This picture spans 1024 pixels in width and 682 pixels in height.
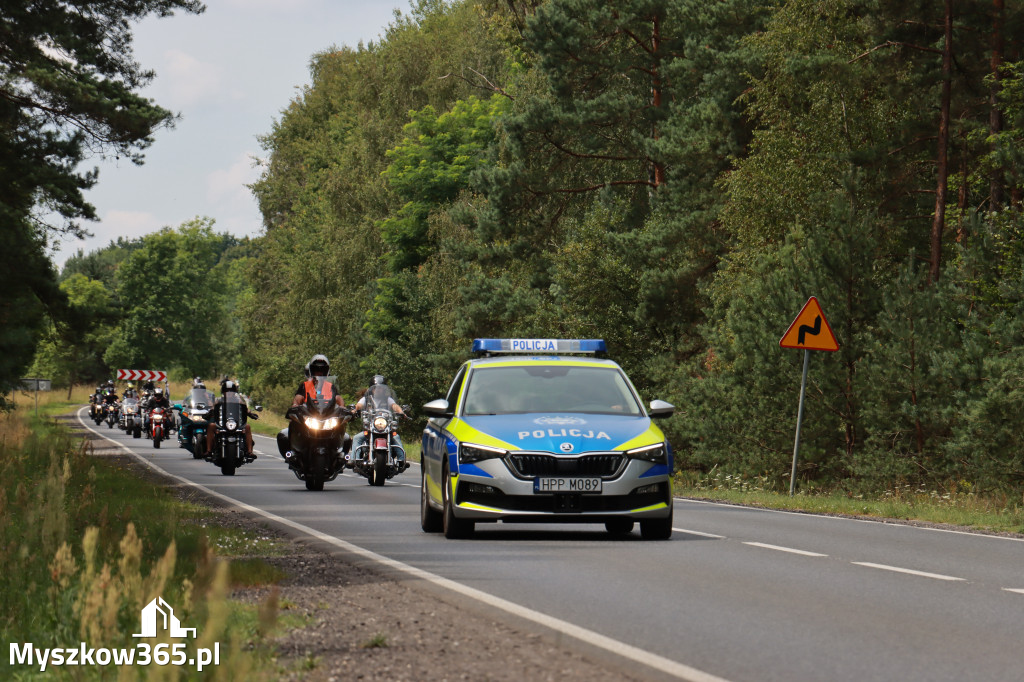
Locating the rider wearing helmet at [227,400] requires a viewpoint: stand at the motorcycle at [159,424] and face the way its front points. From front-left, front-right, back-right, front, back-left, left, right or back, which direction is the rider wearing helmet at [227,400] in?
front

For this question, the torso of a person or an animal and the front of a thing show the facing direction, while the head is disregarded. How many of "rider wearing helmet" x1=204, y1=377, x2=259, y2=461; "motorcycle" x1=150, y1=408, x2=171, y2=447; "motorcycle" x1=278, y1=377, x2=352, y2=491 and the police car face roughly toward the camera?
4

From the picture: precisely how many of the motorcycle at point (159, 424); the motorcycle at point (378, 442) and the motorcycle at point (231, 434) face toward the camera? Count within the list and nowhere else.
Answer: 3

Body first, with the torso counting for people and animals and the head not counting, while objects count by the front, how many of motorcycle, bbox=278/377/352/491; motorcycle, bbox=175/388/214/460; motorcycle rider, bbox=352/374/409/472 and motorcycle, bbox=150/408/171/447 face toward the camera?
4

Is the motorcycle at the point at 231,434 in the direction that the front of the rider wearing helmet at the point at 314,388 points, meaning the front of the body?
no

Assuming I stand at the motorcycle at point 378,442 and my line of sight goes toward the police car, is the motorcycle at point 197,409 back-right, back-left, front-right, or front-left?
back-right

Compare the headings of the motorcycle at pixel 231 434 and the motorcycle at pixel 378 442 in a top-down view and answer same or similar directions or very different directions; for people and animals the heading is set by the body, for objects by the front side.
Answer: same or similar directions

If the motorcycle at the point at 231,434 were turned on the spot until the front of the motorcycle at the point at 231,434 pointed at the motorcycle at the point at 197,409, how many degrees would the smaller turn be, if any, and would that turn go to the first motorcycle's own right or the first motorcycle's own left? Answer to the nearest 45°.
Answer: approximately 180°

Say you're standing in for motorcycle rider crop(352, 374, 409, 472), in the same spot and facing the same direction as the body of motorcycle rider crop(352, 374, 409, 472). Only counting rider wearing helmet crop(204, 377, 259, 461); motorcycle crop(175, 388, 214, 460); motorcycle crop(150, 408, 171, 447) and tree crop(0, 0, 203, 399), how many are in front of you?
0

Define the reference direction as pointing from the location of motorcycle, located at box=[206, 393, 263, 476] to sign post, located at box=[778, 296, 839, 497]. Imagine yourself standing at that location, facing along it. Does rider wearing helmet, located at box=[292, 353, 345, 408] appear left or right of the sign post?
right

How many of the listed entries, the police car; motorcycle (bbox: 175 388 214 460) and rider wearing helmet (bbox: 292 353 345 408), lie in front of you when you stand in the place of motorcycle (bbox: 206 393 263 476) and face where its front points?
2

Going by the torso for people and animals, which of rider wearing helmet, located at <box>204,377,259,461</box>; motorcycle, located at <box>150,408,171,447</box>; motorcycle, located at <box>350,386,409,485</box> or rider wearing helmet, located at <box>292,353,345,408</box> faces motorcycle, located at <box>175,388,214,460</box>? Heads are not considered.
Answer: motorcycle, located at <box>150,408,171,447</box>

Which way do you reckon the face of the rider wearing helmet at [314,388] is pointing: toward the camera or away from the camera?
toward the camera

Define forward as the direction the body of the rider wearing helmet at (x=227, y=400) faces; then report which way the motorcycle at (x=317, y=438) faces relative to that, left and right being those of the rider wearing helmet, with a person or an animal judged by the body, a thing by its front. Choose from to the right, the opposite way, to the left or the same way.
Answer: the same way

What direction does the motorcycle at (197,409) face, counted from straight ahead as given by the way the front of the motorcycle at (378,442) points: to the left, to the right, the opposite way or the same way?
the same way

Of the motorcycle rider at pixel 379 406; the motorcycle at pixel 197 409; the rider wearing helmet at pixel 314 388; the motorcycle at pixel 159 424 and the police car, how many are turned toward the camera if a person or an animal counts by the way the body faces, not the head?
5

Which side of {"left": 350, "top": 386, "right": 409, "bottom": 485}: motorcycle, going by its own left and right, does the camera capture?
front

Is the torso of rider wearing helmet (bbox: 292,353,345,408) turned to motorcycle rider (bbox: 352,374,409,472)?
no

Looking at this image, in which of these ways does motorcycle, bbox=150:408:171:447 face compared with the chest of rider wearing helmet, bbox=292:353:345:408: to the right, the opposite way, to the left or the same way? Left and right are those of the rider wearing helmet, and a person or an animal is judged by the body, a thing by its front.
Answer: the same way

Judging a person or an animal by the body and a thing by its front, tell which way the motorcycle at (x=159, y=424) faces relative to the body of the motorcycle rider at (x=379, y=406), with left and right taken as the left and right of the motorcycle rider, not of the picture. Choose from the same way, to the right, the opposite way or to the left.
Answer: the same way
